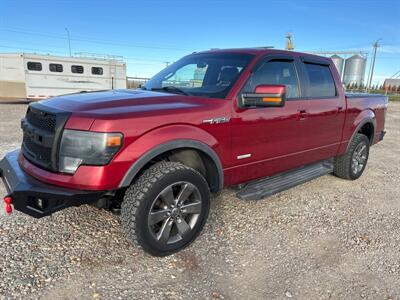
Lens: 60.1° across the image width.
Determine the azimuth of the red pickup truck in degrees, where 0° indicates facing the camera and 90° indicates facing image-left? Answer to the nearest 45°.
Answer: approximately 45°

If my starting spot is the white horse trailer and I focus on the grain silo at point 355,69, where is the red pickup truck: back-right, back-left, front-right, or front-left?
back-right

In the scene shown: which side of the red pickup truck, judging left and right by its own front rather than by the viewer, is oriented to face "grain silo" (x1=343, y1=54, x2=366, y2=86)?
back

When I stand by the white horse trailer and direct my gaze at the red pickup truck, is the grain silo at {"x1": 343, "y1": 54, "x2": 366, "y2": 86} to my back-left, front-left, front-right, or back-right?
back-left

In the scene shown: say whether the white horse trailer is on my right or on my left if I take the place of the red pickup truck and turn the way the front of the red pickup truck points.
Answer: on my right
